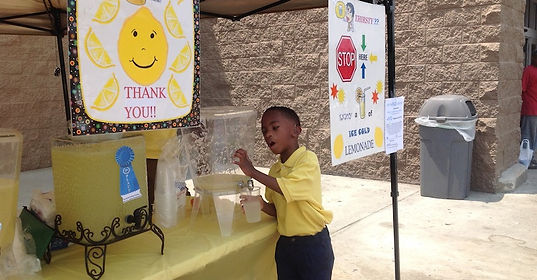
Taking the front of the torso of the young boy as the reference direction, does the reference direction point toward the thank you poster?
yes

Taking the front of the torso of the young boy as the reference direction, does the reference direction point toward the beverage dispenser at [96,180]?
yes

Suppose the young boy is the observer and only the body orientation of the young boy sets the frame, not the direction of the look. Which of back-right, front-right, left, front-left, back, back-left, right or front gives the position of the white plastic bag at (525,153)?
back

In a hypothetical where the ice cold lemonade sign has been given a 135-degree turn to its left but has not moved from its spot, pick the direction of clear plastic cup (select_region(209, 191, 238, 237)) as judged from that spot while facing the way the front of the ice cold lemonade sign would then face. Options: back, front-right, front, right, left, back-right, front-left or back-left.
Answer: back-left

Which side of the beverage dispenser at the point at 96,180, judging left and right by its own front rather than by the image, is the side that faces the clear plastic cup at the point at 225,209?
left

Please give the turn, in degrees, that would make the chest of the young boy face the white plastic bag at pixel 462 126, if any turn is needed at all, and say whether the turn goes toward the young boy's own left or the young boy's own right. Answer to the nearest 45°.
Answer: approximately 180°

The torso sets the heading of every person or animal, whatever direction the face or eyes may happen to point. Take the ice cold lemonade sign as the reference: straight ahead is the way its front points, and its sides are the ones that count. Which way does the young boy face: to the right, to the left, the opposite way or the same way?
to the right

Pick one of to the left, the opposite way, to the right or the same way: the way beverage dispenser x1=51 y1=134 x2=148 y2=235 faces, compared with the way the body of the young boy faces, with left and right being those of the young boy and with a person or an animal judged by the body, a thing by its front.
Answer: to the left
